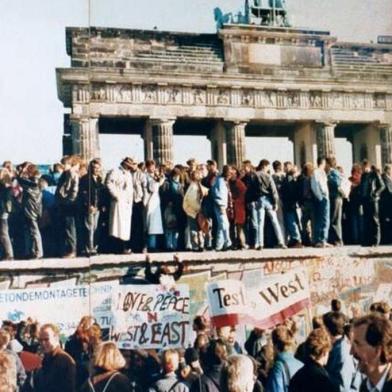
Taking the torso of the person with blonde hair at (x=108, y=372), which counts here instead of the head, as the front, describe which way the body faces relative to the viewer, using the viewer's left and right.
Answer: facing away from the viewer

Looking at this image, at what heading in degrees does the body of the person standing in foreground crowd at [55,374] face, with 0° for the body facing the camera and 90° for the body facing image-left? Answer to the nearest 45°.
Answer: approximately 45°
